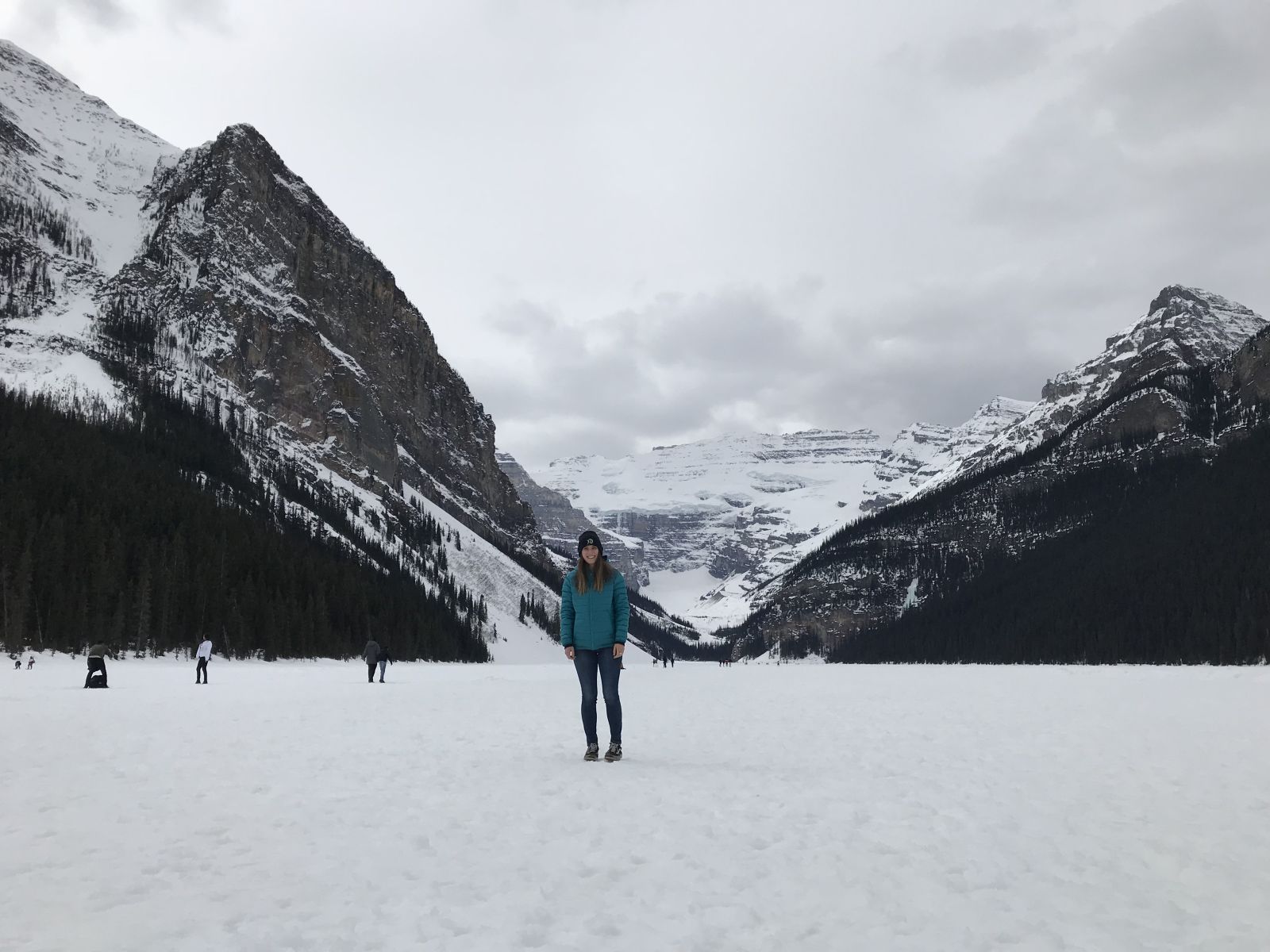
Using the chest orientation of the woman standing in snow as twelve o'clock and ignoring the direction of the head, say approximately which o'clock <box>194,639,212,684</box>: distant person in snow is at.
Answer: The distant person in snow is roughly at 5 o'clock from the woman standing in snow.

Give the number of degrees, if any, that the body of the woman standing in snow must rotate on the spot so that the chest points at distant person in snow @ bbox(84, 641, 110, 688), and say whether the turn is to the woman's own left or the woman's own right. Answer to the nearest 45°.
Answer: approximately 135° to the woman's own right

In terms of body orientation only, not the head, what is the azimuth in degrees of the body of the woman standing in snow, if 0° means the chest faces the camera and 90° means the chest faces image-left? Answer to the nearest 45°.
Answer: approximately 0°
